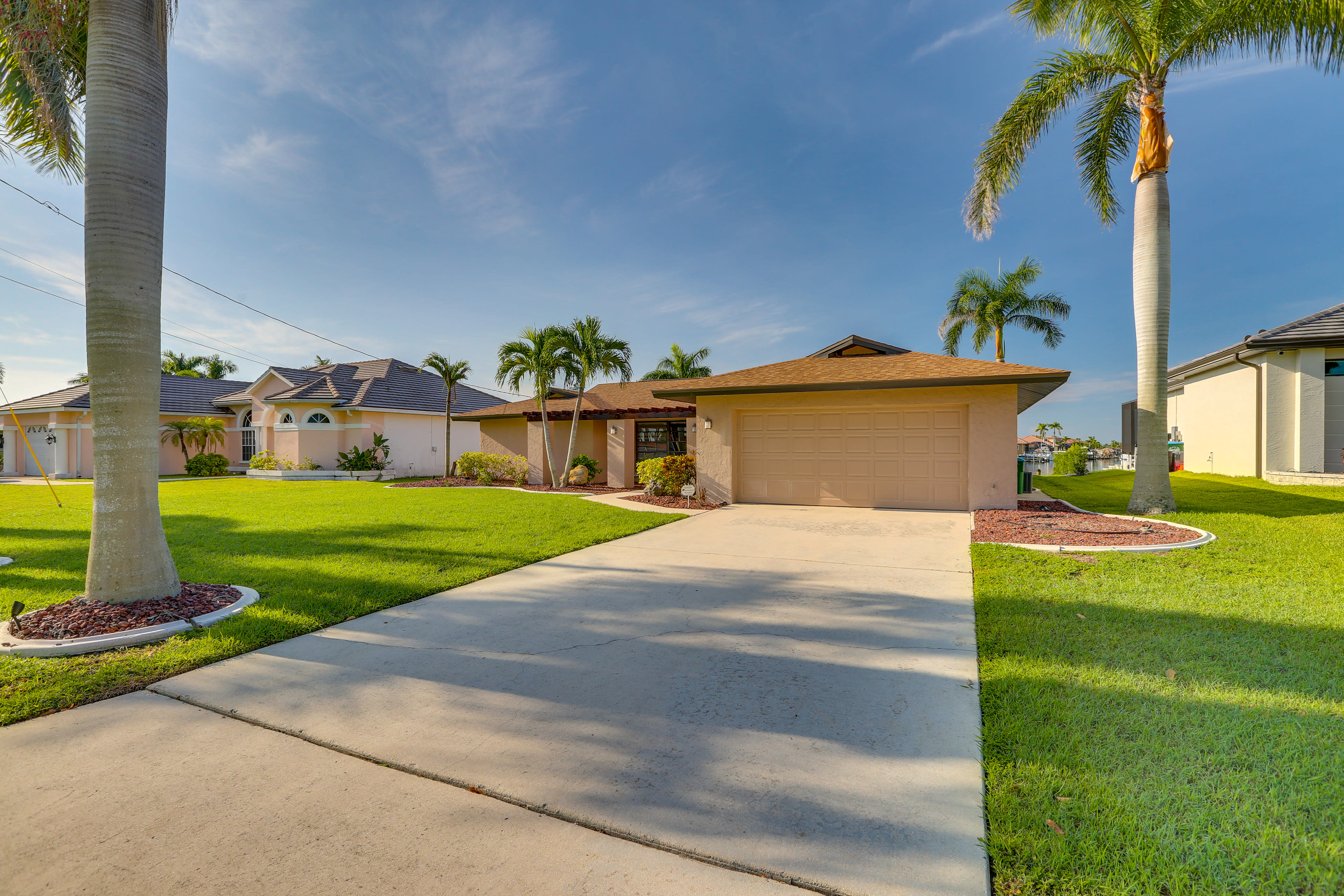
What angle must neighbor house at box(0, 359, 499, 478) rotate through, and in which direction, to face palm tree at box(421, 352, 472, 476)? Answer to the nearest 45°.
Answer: approximately 90° to its left

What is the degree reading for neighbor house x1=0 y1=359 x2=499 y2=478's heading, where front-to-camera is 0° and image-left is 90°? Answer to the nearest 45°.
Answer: approximately 45°

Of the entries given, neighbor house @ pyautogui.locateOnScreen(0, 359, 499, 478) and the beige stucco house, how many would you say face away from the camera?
0

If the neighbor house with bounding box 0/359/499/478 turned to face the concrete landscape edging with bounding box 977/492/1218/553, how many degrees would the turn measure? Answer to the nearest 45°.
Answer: approximately 45° to its left

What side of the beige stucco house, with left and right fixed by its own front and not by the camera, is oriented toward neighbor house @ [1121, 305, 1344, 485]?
left

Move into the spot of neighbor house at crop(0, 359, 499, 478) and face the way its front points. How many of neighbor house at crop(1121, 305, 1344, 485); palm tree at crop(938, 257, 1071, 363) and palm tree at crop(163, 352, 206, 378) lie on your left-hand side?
2

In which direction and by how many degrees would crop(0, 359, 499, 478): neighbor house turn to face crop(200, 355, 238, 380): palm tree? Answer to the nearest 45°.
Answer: approximately 135° to its right

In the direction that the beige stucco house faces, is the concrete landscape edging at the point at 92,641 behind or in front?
in front

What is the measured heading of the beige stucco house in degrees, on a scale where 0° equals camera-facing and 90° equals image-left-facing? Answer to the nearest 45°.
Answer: approximately 0°

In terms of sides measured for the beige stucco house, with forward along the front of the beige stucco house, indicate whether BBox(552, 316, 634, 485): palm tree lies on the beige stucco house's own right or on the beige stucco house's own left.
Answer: on the beige stucco house's own right

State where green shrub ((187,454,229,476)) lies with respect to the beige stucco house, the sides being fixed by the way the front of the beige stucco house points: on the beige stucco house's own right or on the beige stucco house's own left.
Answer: on the beige stucco house's own right

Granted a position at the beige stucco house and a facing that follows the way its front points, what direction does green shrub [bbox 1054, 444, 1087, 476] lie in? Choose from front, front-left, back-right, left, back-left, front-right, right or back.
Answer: back-left

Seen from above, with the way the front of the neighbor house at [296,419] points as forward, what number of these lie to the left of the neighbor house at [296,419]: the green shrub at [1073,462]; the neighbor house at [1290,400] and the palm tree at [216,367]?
2
